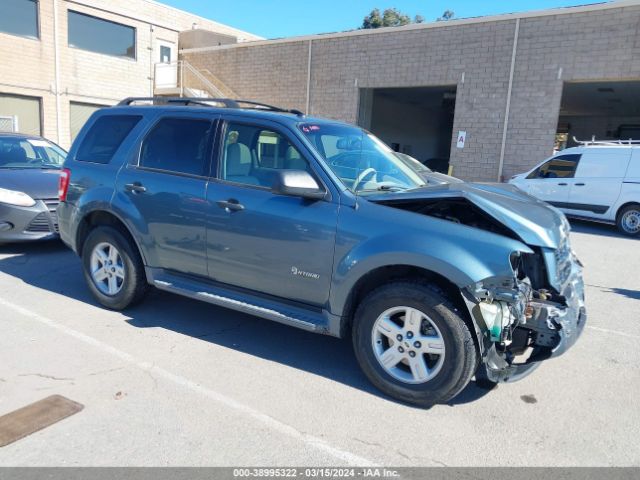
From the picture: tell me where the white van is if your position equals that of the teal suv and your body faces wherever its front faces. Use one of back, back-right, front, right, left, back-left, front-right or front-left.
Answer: left

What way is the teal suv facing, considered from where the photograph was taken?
facing the viewer and to the right of the viewer
